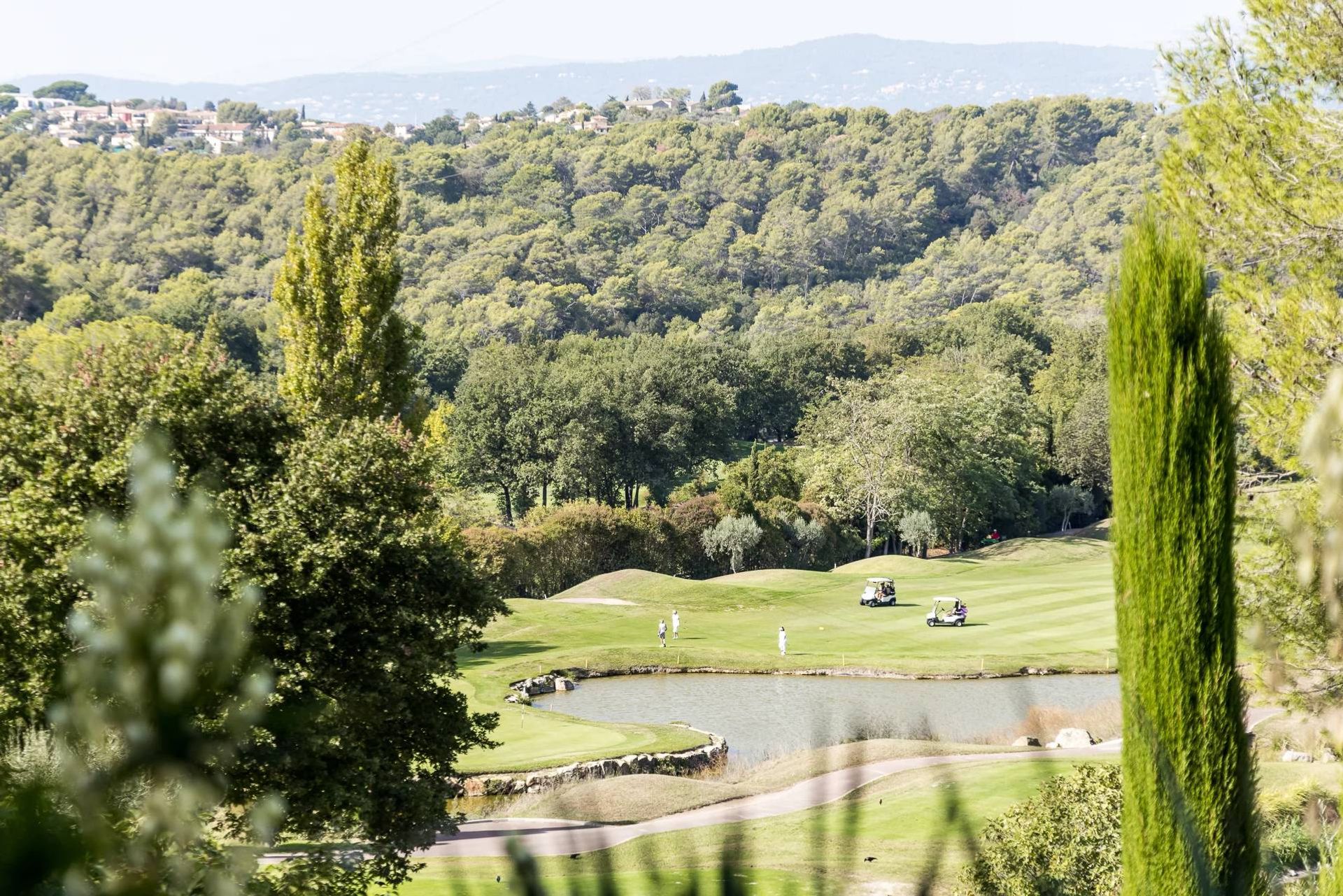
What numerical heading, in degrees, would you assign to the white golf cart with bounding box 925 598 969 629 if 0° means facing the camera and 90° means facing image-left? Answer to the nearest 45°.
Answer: approximately 90°

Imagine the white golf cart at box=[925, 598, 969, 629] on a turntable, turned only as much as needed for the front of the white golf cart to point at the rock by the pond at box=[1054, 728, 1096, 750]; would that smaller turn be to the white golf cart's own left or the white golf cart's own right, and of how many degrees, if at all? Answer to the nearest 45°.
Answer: approximately 90° to the white golf cart's own left

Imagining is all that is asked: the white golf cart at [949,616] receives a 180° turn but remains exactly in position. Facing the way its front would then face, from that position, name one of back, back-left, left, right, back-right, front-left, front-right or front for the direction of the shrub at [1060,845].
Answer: right

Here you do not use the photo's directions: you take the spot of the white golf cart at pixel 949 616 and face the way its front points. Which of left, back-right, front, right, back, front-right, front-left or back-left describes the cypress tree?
left
